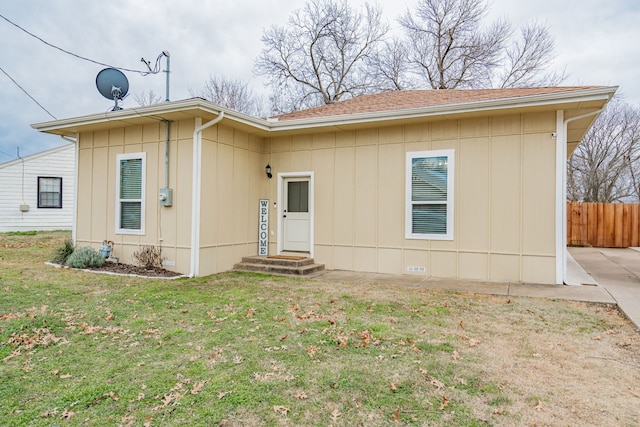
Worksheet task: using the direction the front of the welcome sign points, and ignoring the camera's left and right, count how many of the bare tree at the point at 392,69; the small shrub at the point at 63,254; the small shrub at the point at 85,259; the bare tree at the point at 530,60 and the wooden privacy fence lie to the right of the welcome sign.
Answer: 2

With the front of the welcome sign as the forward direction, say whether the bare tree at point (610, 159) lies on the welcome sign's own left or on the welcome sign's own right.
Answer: on the welcome sign's own left

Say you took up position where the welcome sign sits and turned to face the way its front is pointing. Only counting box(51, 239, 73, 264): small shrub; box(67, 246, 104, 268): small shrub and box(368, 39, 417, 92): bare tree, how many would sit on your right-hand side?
2

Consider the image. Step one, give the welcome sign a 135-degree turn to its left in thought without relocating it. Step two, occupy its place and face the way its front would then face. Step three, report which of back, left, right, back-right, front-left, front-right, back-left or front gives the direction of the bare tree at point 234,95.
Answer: front-left

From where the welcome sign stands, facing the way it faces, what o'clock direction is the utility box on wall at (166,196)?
The utility box on wall is roughly at 2 o'clock from the welcome sign.

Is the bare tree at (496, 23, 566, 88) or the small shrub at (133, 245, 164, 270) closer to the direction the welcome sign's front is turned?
the small shrub

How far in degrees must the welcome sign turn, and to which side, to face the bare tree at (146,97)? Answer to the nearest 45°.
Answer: approximately 135° to its right

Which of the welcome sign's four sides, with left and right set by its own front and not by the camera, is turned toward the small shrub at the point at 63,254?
right

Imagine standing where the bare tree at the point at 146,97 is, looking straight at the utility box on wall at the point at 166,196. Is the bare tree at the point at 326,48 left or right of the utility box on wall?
left

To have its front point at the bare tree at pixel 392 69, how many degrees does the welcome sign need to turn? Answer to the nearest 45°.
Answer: approximately 135° to its left

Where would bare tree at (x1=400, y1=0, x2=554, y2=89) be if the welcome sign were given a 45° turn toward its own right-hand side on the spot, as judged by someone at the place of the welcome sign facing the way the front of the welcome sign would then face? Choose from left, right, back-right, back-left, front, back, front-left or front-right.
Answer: back

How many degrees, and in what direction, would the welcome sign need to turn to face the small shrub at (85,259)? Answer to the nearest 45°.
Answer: approximately 90° to its right

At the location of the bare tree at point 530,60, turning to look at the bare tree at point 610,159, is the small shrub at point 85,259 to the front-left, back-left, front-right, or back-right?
back-right

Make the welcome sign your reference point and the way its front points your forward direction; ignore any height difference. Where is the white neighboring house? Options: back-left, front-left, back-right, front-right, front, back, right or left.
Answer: back-right

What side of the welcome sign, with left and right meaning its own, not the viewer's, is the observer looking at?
front

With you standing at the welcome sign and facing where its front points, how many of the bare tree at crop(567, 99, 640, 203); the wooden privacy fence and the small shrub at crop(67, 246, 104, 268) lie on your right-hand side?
1

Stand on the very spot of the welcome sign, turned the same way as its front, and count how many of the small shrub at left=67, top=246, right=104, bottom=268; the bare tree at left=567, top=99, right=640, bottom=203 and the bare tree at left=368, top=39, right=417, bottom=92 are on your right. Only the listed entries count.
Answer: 1

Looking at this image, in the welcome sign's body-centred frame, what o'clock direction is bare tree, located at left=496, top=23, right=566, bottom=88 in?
The bare tree is roughly at 8 o'clock from the welcome sign.
